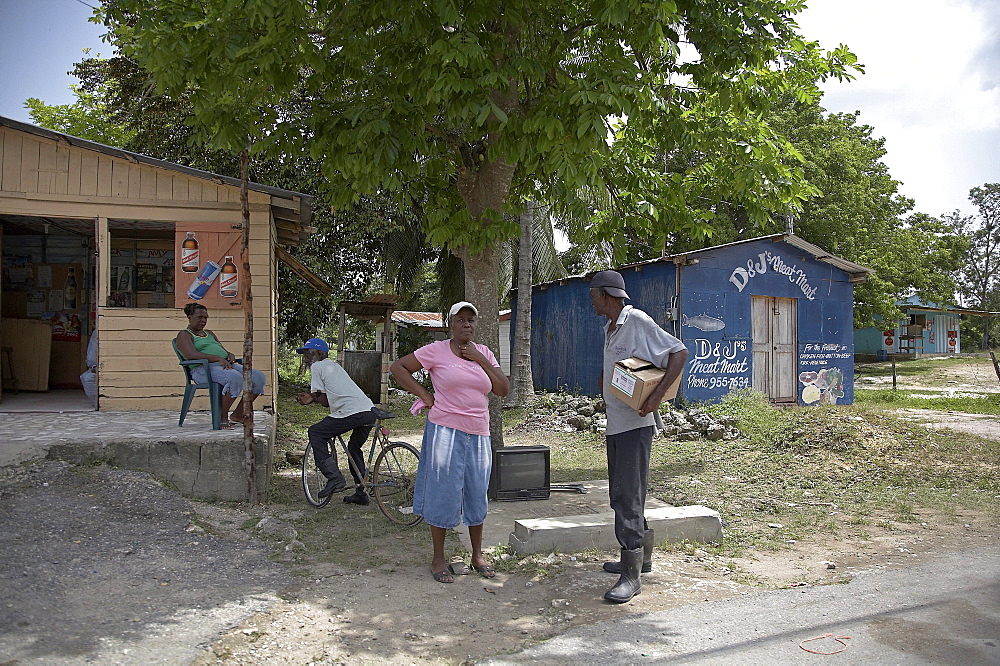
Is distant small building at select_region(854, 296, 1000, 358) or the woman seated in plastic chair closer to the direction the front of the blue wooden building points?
the woman seated in plastic chair

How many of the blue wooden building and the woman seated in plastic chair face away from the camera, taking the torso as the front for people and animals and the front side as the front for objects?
0

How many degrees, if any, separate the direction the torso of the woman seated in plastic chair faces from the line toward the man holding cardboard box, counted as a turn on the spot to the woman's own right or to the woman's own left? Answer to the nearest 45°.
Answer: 0° — they already face them

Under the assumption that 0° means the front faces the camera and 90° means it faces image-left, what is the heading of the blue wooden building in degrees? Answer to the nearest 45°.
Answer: approximately 315°

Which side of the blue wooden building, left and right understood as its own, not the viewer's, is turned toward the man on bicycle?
right

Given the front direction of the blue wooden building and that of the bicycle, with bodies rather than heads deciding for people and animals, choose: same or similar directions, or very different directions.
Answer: very different directions

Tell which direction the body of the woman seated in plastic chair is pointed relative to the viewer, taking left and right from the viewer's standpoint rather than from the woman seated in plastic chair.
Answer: facing the viewer and to the right of the viewer

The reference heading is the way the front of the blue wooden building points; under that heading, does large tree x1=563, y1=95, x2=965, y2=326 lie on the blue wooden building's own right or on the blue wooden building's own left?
on the blue wooden building's own left

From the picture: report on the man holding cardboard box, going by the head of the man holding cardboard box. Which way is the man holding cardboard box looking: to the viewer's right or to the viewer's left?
to the viewer's left
